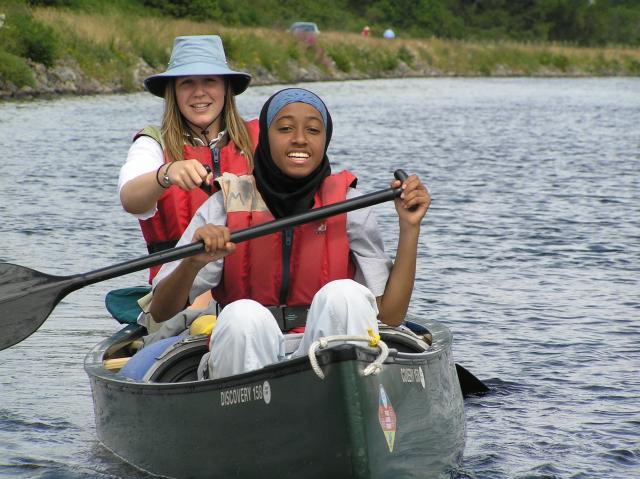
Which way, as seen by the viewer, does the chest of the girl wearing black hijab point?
toward the camera

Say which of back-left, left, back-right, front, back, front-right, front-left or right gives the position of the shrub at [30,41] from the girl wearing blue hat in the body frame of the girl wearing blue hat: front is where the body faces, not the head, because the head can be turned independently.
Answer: back

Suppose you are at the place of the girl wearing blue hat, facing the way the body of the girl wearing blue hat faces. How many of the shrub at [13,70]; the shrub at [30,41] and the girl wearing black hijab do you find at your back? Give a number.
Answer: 2

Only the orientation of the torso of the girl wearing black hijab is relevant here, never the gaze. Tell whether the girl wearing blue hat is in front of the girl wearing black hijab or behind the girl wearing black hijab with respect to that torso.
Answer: behind

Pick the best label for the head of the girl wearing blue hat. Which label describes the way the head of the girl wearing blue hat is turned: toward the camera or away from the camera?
toward the camera

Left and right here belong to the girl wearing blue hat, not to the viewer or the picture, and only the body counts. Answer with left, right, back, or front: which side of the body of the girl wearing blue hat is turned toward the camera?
front

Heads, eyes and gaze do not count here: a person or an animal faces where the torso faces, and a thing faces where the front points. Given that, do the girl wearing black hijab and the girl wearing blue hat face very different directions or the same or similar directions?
same or similar directions

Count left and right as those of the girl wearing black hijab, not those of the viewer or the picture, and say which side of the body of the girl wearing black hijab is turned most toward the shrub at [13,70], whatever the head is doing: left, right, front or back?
back

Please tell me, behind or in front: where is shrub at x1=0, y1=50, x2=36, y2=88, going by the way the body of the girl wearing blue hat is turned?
behind

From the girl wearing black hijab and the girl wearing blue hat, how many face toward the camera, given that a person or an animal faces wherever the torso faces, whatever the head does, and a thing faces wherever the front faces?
2
